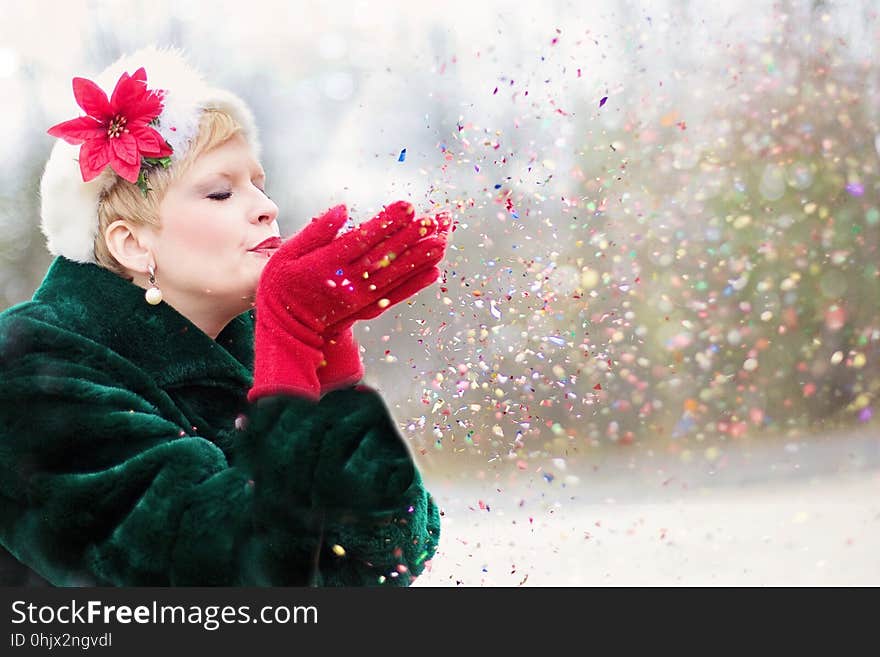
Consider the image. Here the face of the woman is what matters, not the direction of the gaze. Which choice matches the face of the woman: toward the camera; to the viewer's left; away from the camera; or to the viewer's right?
to the viewer's right

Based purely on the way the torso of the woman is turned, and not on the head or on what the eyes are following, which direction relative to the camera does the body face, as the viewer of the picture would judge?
to the viewer's right
